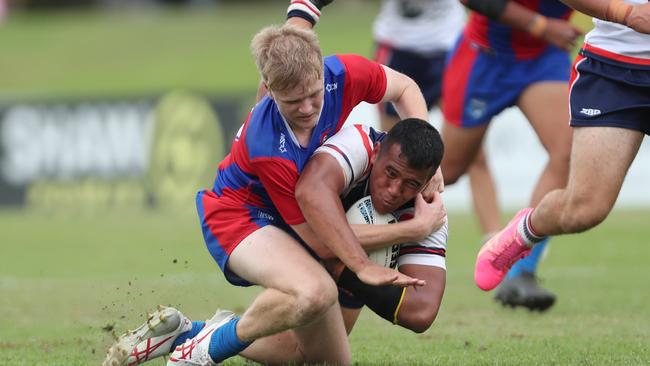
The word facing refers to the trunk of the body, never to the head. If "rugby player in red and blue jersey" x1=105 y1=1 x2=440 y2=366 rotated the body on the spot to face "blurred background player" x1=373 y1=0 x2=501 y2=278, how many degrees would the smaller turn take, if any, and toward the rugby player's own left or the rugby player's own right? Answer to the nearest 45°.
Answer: approximately 135° to the rugby player's own left

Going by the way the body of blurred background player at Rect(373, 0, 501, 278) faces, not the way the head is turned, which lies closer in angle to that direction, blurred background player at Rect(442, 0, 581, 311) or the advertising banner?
the blurred background player

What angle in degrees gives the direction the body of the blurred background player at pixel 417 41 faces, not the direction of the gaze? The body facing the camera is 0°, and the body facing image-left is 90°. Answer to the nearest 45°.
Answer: approximately 0°

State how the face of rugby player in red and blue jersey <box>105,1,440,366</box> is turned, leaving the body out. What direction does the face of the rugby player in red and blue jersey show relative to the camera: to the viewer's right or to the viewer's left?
to the viewer's right

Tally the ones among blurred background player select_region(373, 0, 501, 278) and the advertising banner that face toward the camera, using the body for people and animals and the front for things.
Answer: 2

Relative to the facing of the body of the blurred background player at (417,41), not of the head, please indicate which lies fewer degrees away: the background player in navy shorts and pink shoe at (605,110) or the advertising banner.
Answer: the background player in navy shorts and pink shoe
